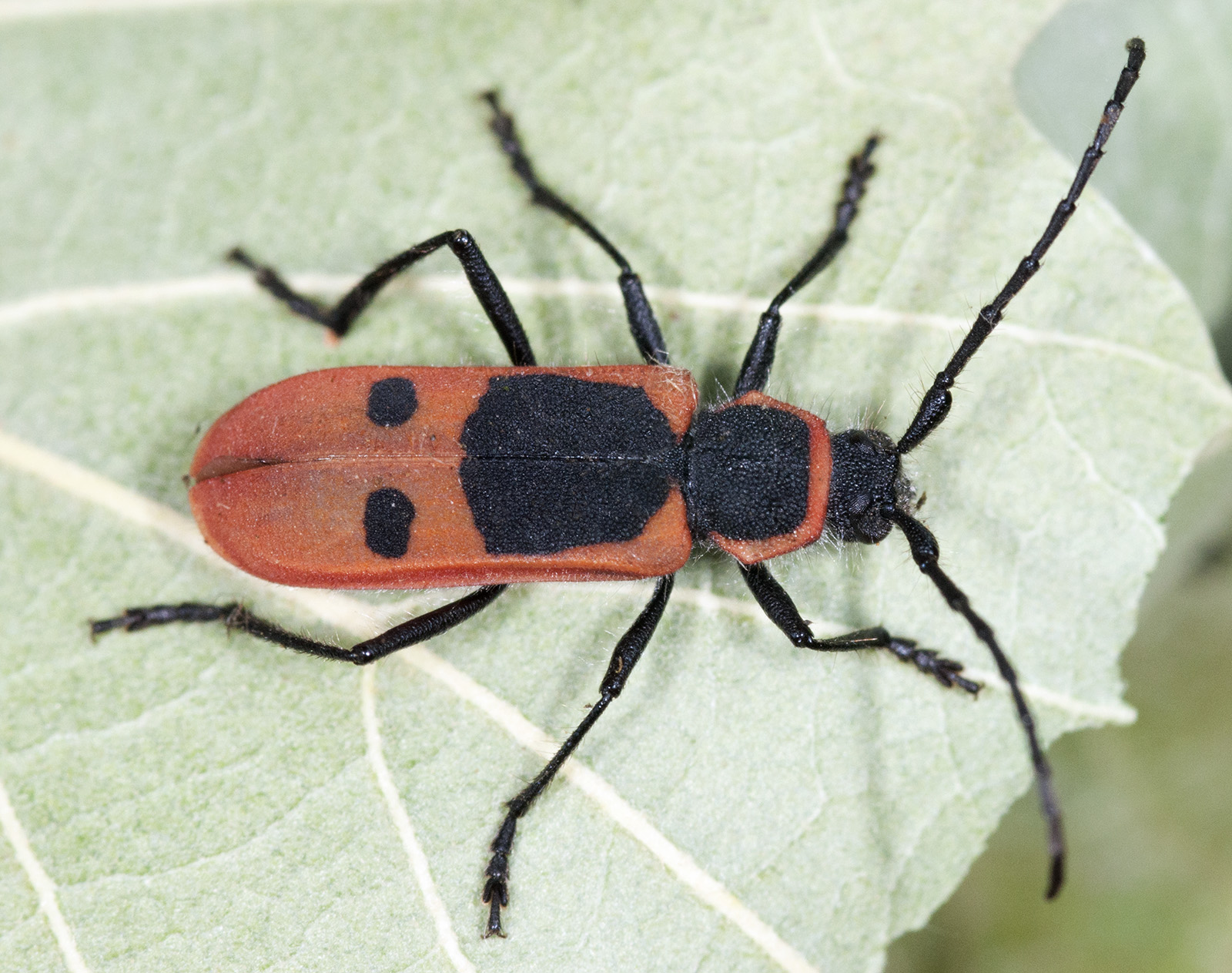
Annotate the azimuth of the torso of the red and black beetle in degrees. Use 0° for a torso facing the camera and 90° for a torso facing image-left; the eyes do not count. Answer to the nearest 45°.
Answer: approximately 270°
